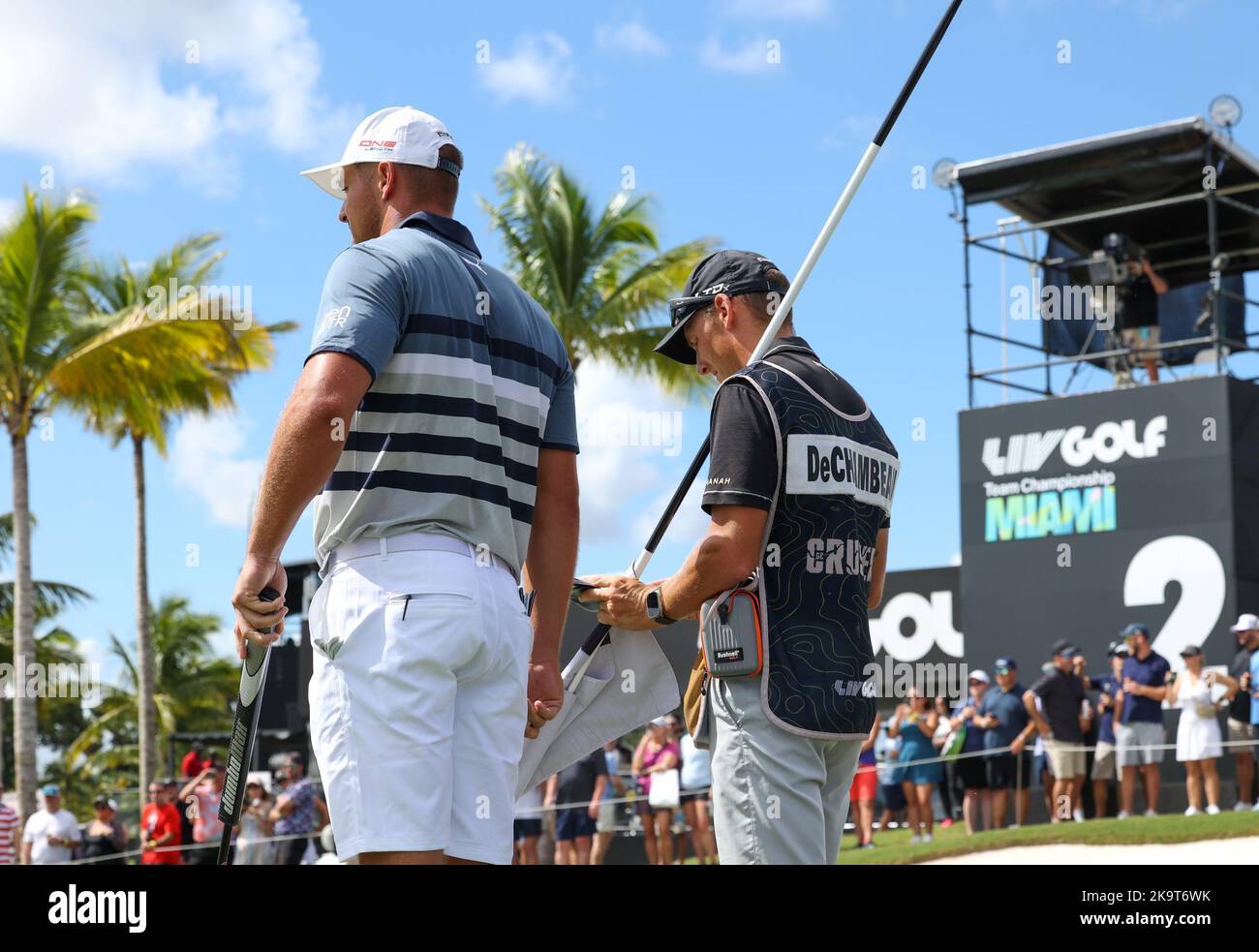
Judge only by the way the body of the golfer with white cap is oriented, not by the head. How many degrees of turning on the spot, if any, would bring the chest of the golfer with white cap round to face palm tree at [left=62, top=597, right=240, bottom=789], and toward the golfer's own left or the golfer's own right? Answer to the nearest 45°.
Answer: approximately 45° to the golfer's own right

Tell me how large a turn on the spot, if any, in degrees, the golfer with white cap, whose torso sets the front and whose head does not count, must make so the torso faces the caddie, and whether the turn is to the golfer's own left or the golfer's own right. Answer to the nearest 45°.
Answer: approximately 90° to the golfer's own right

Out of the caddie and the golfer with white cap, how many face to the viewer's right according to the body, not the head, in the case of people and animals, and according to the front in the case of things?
0

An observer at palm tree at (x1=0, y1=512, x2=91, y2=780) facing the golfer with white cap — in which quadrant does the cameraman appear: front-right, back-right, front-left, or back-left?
front-left

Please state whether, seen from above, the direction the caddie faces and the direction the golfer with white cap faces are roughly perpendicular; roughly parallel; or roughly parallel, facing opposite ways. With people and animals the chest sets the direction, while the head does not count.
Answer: roughly parallel

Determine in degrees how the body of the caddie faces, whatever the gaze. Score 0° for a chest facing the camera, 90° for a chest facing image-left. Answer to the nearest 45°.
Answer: approximately 135°

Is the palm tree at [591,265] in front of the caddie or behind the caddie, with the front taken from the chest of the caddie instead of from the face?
in front

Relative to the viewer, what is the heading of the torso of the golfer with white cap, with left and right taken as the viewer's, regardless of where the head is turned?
facing away from the viewer and to the left of the viewer

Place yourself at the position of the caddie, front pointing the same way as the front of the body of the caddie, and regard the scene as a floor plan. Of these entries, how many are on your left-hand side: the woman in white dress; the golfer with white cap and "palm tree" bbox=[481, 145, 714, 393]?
1

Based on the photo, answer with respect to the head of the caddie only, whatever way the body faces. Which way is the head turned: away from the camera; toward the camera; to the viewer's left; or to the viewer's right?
to the viewer's left
